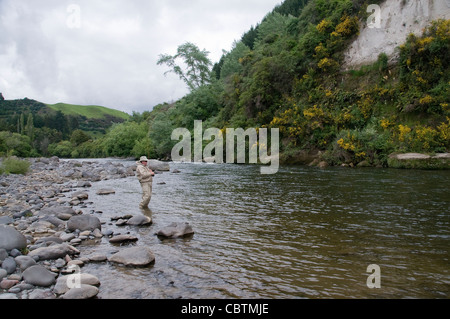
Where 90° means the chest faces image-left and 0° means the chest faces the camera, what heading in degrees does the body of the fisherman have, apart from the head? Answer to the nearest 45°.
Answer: approximately 315°

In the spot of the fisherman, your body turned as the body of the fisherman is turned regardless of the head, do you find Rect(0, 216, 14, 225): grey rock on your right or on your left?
on your right

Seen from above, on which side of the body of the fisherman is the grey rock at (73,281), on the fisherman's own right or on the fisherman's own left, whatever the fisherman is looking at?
on the fisherman's own right

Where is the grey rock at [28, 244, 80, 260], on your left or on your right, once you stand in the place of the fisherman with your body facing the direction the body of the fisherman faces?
on your right

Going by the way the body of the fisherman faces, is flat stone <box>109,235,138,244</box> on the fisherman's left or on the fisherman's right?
on the fisherman's right

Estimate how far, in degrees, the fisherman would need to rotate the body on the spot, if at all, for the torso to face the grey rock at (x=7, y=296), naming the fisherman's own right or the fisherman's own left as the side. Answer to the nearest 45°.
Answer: approximately 45° to the fisherman's own right

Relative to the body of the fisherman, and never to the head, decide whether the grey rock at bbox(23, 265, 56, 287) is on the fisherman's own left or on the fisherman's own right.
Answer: on the fisherman's own right

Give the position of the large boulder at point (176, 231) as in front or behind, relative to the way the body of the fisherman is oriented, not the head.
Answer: in front
